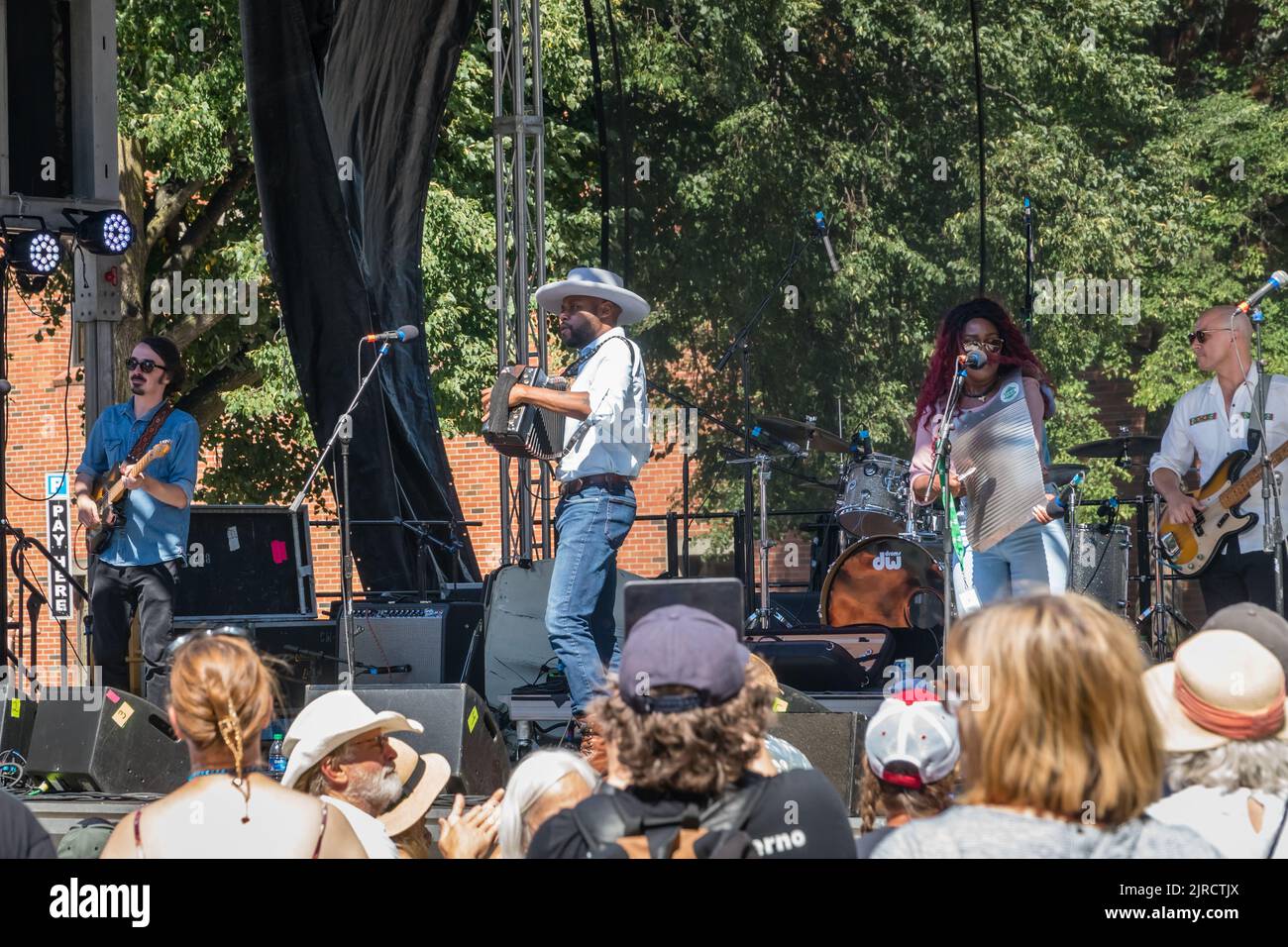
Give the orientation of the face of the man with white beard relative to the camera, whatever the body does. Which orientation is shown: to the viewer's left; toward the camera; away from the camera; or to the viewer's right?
to the viewer's right

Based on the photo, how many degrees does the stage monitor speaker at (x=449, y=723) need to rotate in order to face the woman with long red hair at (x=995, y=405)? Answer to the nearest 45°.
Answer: approximately 45° to its right

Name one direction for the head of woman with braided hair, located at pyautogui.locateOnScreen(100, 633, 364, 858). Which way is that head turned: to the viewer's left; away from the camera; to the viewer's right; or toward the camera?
away from the camera

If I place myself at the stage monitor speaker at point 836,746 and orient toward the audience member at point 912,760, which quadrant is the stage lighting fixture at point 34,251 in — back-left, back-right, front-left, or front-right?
back-right

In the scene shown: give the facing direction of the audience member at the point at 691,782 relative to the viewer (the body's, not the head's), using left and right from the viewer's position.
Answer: facing away from the viewer

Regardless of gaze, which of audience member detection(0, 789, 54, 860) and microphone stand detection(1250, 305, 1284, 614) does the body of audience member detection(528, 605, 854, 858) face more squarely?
the microphone stand

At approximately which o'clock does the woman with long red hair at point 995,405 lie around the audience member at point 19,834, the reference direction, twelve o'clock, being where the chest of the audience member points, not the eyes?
The woman with long red hair is roughly at 2 o'clock from the audience member.

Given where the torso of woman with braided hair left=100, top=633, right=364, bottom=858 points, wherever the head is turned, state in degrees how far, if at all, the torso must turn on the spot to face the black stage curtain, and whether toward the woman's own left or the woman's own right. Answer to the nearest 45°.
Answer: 0° — they already face it

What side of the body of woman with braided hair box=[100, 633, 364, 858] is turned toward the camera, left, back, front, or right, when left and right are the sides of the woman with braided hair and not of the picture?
back
